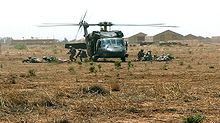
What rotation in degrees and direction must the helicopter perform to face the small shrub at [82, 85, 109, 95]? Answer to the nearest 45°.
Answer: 0° — it already faces it

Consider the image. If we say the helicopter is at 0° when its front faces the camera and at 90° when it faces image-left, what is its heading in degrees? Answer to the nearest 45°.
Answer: approximately 0°
